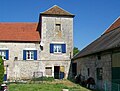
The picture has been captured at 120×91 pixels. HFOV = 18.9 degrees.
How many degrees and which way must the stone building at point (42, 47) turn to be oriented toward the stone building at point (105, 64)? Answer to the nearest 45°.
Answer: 0° — it already faces it

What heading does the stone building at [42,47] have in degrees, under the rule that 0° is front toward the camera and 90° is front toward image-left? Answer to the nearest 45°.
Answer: approximately 0°
